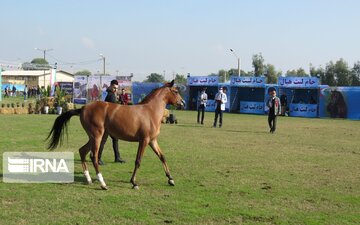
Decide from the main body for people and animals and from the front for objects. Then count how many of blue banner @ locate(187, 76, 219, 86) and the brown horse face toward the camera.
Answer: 1

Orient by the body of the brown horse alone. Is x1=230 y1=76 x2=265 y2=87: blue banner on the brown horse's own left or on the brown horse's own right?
on the brown horse's own left

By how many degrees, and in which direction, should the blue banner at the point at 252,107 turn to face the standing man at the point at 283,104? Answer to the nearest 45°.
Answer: approximately 45° to its left

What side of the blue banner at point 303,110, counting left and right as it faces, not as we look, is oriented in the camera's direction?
front

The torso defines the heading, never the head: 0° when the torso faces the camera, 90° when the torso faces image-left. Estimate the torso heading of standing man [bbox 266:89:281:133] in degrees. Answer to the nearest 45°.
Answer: approximately 45°

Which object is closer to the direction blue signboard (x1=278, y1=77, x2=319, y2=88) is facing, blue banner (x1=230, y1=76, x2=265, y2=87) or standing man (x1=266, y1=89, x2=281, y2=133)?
the standing man

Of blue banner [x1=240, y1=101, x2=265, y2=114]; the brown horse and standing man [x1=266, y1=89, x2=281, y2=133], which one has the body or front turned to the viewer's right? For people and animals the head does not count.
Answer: the brown horse

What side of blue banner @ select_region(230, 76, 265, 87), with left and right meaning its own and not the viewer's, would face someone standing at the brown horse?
front

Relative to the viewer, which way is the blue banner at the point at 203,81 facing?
toward the camera

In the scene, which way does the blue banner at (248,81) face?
toward the camera

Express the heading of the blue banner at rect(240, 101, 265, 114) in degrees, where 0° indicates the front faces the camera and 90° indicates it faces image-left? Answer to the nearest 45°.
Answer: approximately 0°
